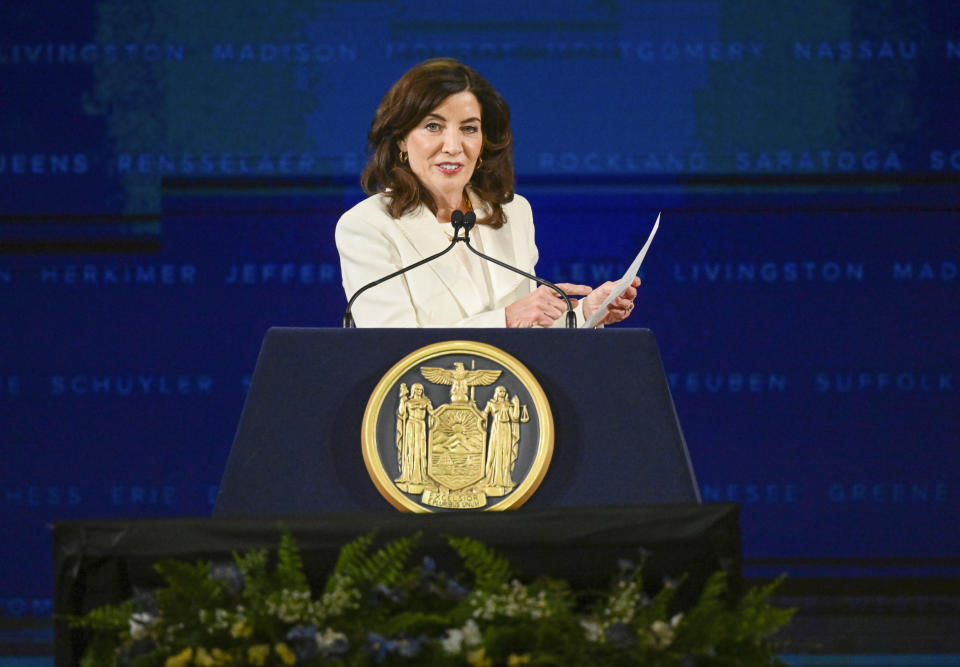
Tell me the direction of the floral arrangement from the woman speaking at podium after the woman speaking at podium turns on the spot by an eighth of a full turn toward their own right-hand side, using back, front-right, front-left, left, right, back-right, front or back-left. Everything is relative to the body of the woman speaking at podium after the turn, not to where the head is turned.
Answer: front

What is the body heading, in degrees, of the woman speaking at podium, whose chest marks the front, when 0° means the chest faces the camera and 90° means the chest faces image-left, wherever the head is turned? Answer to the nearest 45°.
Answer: approximately 315°

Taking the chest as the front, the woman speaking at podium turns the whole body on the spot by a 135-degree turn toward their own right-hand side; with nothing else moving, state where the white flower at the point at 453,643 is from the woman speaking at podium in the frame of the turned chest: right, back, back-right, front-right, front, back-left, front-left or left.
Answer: left

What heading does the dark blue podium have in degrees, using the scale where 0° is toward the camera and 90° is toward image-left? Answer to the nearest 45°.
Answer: approximately 0°

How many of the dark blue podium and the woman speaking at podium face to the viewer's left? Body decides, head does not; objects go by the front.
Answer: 0

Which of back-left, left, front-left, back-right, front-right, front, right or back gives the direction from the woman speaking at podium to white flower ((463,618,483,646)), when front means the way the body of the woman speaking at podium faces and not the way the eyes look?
front-right

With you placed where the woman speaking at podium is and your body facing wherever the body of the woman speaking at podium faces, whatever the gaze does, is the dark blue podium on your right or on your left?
on your right
